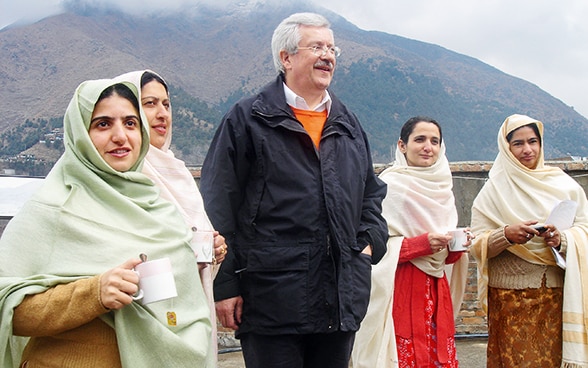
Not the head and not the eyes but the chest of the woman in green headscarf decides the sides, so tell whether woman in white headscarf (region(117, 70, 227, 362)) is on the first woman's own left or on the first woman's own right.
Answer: on the first woman's own left

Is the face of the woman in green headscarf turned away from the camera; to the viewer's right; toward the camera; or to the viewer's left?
toward the camera

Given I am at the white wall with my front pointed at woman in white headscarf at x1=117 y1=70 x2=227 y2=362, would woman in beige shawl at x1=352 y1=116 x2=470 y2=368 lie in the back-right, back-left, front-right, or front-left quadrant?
front-left

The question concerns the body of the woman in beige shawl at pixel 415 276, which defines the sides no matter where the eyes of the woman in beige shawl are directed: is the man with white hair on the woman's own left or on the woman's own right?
on the woman's own right

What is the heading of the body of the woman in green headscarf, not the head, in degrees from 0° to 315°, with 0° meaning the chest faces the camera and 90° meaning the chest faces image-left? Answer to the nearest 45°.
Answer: approximately 315°

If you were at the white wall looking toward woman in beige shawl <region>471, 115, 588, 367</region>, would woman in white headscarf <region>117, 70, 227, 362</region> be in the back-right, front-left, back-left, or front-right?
front-right

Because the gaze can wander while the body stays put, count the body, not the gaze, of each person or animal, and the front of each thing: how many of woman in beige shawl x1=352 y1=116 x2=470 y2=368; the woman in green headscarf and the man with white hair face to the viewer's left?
0

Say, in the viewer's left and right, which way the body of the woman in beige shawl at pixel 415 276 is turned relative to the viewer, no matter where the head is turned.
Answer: facing the viewer and to the right of the viewer

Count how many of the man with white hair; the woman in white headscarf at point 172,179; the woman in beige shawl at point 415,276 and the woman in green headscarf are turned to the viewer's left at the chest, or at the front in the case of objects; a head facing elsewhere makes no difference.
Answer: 0

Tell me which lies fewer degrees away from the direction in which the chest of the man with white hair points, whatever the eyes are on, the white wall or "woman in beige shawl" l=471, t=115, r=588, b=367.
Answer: the woman in beige shawl

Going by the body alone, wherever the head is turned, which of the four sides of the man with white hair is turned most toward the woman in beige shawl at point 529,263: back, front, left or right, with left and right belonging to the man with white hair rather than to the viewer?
left

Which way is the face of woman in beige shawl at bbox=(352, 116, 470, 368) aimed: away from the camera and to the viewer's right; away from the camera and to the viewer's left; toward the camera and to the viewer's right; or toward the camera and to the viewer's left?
toward the camera and to the viewer's right

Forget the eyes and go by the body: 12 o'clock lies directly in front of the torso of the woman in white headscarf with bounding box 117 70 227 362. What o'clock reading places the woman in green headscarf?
The woman in green headscarf is roughly at 2 o'clock from the woman in white headscarf.

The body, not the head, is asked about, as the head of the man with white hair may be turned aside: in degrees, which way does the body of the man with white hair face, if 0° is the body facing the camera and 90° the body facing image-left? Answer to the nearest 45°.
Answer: approximately 315°

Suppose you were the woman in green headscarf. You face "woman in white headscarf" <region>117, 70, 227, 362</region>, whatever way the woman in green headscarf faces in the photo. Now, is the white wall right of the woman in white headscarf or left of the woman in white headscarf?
left

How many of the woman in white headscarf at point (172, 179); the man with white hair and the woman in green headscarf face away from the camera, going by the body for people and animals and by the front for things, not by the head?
0
